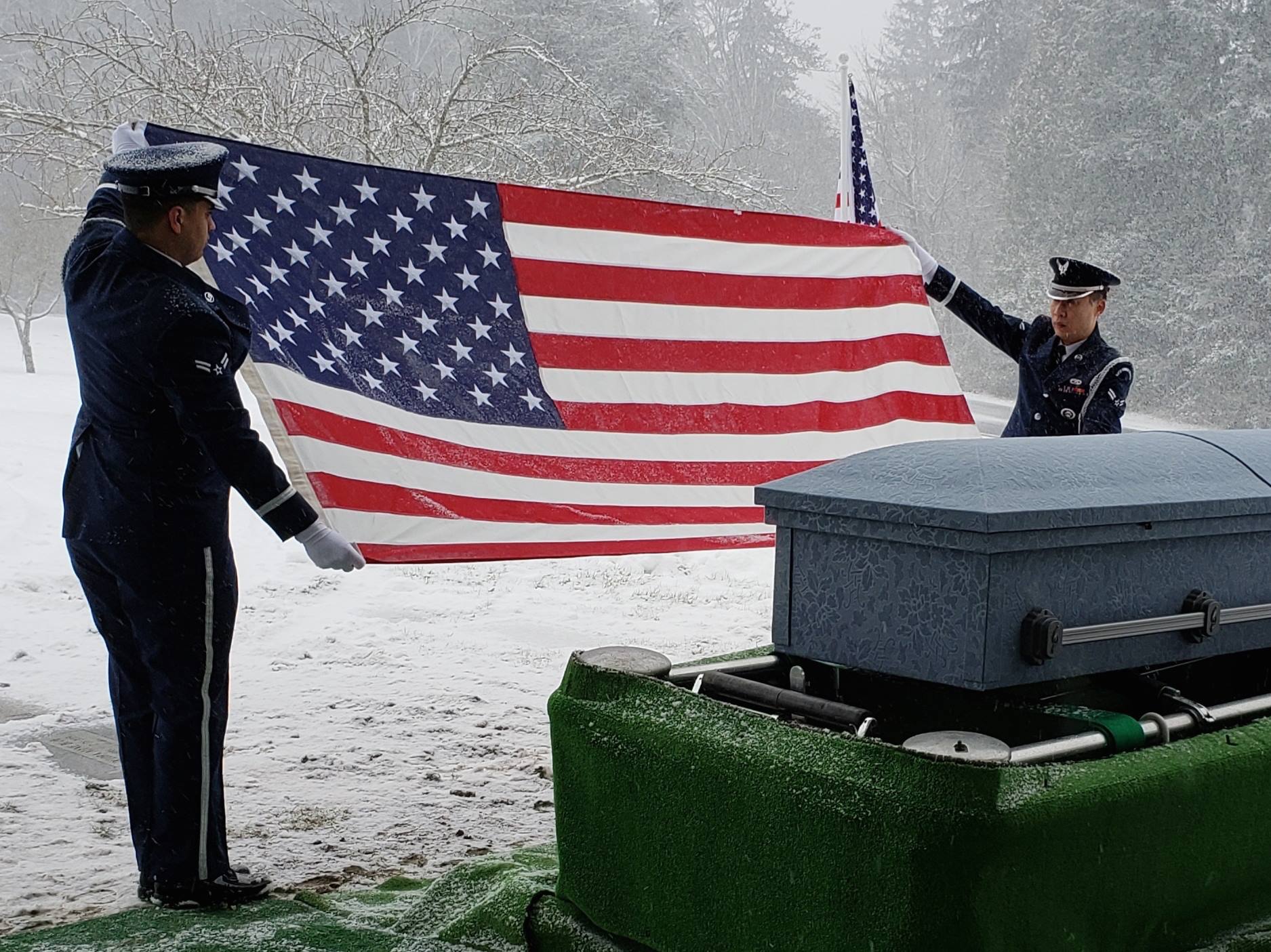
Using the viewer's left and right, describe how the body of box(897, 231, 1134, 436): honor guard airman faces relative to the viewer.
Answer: facing the viewer and to the left of the viewer

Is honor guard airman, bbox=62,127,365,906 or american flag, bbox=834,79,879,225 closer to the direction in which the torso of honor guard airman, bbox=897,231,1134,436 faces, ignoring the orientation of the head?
the honor guard airman

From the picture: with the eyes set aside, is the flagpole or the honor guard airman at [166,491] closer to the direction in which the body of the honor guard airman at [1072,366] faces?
the honor guard airman

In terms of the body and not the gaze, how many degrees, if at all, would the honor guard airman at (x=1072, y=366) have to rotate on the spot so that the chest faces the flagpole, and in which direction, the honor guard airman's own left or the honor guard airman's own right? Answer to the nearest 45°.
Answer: approximately 90° to the honor guard airman's own right

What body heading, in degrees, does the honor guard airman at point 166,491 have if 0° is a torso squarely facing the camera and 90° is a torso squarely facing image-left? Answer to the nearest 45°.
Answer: approximately 225°

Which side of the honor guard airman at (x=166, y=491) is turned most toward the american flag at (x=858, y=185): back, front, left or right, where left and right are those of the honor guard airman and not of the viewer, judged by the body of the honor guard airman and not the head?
front

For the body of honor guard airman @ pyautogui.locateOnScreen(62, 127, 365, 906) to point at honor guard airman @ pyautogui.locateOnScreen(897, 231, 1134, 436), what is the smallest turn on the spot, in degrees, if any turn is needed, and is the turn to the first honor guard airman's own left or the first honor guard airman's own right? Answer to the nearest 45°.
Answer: approximately 45° to the first honor guard airman's own right

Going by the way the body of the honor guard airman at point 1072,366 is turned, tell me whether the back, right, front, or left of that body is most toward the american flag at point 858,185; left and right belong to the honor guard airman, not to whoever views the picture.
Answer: right

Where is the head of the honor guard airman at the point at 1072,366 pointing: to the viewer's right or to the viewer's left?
to the viewer's left

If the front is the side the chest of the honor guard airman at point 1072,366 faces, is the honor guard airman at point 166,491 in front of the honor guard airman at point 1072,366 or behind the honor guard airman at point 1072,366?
in front
